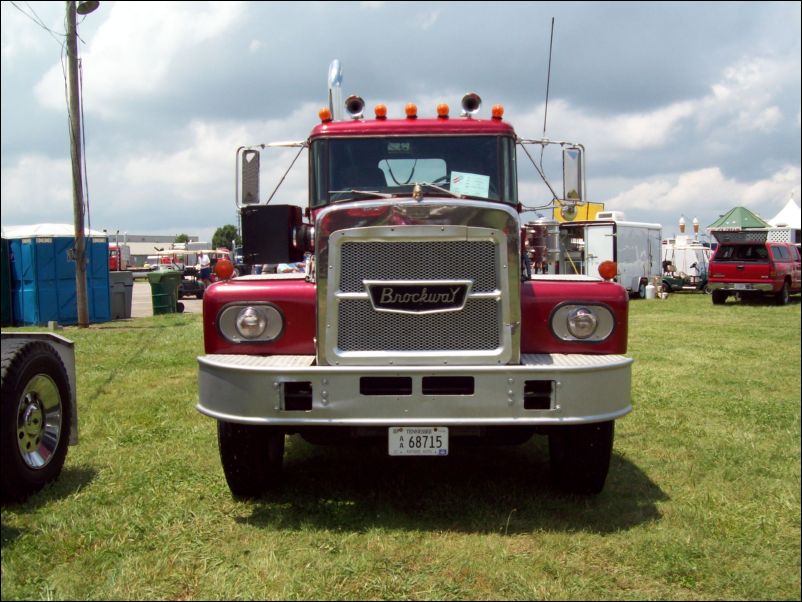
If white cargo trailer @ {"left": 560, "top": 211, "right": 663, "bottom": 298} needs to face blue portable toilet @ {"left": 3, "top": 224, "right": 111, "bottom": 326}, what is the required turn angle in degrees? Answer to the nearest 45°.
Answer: approximately 180°

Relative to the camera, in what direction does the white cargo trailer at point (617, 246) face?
facing away from the viewer and to the right of the viewer

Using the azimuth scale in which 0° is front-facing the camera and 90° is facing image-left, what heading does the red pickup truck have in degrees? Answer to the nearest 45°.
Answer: approximately 225°

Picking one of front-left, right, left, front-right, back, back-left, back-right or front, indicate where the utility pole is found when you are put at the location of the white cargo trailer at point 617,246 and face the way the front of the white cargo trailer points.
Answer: back

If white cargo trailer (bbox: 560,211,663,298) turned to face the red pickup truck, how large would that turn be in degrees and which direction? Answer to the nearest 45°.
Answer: approximately 90° to its right

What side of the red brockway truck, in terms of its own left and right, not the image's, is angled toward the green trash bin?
back

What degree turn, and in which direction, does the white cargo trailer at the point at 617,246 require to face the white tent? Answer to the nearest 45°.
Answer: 0° — it already faces it

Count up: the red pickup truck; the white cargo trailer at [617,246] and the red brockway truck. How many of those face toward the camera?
1

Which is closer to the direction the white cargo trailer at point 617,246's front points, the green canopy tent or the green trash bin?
the green canopy tent

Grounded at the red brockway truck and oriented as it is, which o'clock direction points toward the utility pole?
The utility pole is roughly at 5 o'clock from the red brockway truck.

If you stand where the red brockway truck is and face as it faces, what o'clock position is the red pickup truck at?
The red pickup truck is roughly at 7 o'clock from the red brockway truck.

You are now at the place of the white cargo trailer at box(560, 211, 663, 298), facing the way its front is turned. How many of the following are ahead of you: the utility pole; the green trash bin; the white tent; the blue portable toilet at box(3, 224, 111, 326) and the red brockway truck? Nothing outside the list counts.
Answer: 1

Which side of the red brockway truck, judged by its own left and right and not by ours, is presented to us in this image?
front
